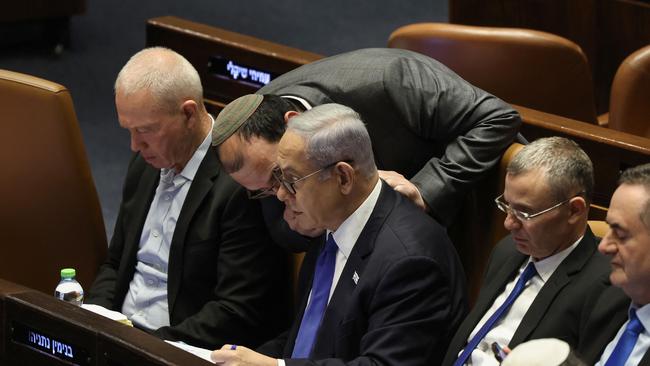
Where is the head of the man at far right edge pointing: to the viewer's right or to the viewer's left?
to the viewer's left

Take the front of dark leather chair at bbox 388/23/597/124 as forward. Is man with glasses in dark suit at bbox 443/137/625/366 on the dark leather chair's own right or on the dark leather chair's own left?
on the dark leather chair's own left

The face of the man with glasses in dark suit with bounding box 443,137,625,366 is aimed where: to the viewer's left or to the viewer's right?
to the viewer's left
